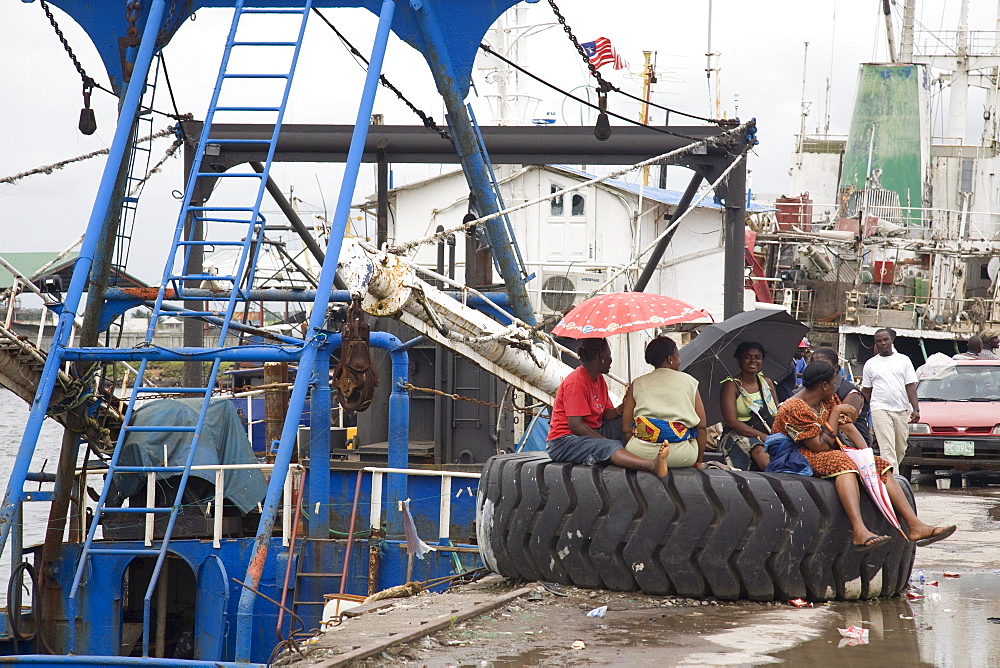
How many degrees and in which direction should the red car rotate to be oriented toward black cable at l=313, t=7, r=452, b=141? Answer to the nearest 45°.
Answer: approximately 45° to its right

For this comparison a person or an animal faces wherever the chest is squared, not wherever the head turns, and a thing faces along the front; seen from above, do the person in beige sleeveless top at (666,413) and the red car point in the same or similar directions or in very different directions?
very different directions

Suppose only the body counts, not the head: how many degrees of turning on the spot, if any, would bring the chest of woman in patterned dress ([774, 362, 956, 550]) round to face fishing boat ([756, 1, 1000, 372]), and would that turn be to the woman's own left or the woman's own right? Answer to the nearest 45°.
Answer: approximately 135° to the woman's own left

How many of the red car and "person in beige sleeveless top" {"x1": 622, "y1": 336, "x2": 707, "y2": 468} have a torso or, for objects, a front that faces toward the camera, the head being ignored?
1

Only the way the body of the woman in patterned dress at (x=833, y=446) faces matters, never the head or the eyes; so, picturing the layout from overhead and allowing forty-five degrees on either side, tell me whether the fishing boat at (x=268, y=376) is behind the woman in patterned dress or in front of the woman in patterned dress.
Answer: behind

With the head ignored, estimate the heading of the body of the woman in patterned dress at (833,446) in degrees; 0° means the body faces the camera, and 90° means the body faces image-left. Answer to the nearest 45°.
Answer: approximately 315°

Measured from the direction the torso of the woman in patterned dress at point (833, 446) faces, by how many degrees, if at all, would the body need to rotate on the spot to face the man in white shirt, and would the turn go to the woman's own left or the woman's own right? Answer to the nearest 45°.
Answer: approximately 135° to the woman's own left

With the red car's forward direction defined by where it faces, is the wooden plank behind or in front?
in front

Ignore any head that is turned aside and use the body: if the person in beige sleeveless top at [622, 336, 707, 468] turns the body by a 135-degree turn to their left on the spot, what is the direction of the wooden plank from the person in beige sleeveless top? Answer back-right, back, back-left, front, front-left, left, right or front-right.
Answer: front

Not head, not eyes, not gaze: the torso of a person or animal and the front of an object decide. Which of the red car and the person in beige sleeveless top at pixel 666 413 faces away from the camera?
the person in beige sleeveless top

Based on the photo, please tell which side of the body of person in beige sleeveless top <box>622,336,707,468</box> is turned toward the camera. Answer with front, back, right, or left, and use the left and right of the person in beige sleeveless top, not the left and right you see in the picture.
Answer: back

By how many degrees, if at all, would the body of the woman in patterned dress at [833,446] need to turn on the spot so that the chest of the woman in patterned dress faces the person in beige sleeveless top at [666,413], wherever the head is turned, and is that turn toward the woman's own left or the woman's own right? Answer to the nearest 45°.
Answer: approximately 135° to the woman's own right
